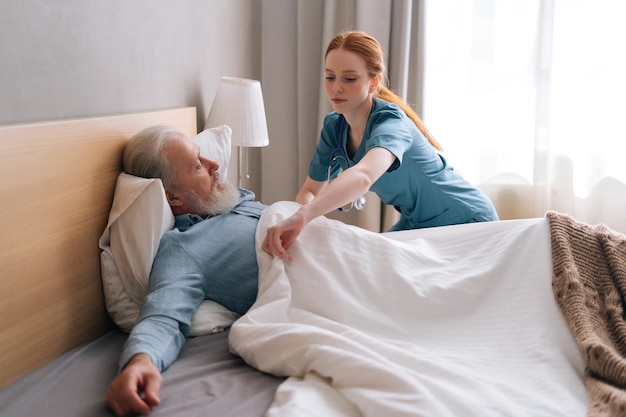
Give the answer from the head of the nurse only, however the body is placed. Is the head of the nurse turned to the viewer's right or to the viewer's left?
to the viewer's left

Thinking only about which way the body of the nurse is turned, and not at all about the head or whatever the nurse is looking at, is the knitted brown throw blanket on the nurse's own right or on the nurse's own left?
on the nurse's own left

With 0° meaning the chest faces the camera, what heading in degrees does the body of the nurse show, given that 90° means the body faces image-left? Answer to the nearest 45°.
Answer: approximately 45°

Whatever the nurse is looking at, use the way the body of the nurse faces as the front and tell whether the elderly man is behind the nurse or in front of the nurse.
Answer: in front

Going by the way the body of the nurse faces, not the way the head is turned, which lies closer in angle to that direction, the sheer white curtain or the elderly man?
the elderly man

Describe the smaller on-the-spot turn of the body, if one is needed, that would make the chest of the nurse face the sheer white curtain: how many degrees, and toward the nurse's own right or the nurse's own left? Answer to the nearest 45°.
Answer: approximately 180°
